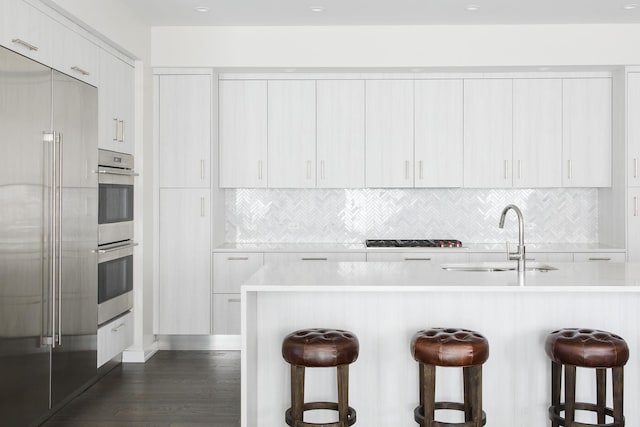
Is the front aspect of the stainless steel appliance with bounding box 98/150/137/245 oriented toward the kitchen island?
yes

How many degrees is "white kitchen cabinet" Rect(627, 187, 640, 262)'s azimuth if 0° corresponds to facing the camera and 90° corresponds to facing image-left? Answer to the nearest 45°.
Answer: approximately 0°

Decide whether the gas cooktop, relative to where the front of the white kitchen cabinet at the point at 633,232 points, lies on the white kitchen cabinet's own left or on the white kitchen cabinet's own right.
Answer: on the white kitchen cabinet's own right

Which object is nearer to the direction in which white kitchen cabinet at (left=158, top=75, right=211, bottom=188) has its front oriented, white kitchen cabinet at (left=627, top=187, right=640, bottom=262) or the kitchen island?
the kitchen island

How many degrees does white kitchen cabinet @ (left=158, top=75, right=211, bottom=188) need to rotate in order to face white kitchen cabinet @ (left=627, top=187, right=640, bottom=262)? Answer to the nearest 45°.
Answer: approximately 90° to its left

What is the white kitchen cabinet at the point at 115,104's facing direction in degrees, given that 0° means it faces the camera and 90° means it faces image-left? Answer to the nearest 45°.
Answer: approximately 315°

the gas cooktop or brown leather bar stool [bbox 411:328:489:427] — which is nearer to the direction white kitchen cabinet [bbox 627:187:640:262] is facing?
the brown leather bar stool

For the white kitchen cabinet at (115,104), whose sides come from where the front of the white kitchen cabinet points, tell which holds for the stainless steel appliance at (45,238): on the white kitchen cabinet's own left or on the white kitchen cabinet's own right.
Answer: on the white kitchen cabinet's own right

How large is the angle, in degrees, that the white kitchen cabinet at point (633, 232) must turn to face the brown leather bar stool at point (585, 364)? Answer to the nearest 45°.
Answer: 0° — it already faces it

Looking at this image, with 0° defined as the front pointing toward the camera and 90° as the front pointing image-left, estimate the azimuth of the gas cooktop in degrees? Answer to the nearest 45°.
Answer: approximately 0°

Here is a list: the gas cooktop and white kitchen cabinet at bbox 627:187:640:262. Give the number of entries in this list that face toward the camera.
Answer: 2

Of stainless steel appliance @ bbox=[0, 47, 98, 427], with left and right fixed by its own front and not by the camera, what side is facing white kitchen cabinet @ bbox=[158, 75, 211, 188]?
left
